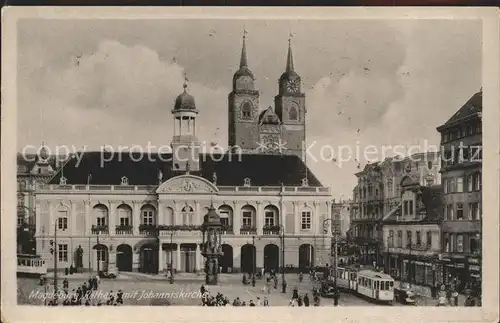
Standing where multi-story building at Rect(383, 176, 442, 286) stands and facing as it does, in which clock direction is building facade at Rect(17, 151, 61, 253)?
The building facade is roughly at 1 o'clock from the multi-story building.

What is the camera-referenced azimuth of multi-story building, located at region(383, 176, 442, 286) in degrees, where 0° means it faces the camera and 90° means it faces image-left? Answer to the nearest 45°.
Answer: approximately 45°

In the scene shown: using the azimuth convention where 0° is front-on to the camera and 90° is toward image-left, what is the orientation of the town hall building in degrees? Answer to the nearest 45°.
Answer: approximately 0°
